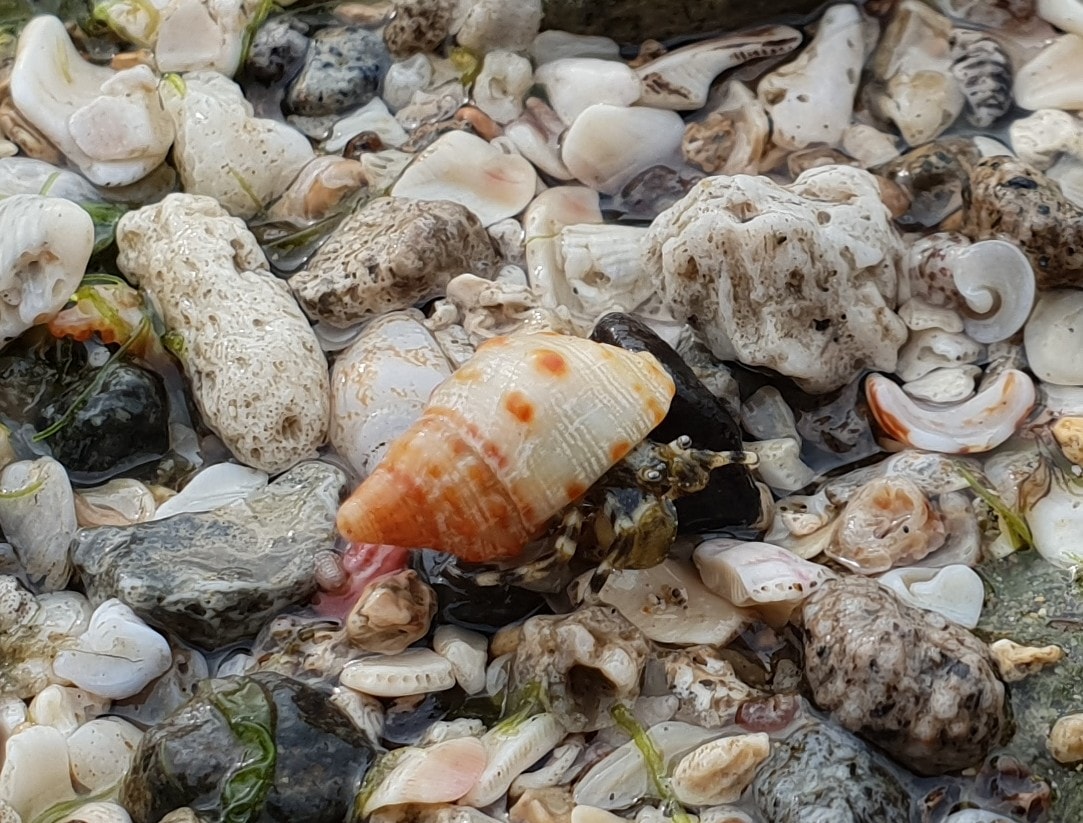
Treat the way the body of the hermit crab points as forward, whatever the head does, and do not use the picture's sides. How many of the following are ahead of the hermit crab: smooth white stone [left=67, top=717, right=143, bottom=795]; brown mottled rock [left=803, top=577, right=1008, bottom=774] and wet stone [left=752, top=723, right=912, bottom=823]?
2

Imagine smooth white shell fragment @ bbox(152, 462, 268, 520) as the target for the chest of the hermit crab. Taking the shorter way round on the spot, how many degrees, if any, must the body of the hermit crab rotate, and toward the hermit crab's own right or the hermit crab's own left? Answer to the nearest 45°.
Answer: approximately 180°

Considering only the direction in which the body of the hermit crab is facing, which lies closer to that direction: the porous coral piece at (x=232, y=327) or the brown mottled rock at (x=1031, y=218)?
the brown mottled rock

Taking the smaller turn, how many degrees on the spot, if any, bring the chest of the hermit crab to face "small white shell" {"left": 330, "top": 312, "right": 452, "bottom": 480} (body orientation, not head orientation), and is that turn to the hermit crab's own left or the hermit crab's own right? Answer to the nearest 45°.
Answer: approximately 180°

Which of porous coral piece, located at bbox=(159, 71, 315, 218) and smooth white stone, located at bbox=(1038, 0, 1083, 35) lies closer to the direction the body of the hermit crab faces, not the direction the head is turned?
the smooth white stone

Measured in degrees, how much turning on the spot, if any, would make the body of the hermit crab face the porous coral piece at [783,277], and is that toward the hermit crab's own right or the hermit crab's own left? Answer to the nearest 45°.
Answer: approximately 90° to the hermit crab's own left

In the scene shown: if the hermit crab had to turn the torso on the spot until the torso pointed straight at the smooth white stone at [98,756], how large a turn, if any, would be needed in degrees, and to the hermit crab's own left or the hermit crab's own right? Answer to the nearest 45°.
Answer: approximately 135° to the hermit crab's own right

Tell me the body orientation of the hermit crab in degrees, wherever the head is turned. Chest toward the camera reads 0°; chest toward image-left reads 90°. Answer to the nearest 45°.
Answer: approximately 315°

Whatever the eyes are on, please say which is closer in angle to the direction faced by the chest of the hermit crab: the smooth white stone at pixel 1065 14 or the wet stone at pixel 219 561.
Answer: the smooth white stone

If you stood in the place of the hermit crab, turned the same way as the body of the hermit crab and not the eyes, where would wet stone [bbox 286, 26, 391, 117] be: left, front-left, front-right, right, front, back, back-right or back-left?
back-left

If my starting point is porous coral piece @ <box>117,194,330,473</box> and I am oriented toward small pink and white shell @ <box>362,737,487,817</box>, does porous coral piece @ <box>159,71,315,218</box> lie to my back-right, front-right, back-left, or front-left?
back-left

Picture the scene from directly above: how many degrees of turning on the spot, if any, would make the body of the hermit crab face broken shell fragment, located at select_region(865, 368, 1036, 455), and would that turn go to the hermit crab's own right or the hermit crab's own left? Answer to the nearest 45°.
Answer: approximately 45° to the hermit crab's own left

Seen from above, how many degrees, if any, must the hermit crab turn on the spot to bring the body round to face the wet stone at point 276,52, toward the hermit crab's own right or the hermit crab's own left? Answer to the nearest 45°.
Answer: approximately 135° to the hermit crab's own left

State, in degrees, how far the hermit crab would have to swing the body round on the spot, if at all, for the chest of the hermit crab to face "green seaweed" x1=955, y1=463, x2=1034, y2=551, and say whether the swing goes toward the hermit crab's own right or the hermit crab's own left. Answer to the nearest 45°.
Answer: approximately 45° to the hermit crab's own left

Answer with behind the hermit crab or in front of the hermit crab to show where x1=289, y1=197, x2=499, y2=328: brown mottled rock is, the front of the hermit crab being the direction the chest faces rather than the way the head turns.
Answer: behind

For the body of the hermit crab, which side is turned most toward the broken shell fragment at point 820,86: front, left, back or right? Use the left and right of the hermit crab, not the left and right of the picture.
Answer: left

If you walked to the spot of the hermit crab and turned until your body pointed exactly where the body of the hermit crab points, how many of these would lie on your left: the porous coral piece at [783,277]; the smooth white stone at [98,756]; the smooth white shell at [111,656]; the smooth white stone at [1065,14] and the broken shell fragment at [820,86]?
3
